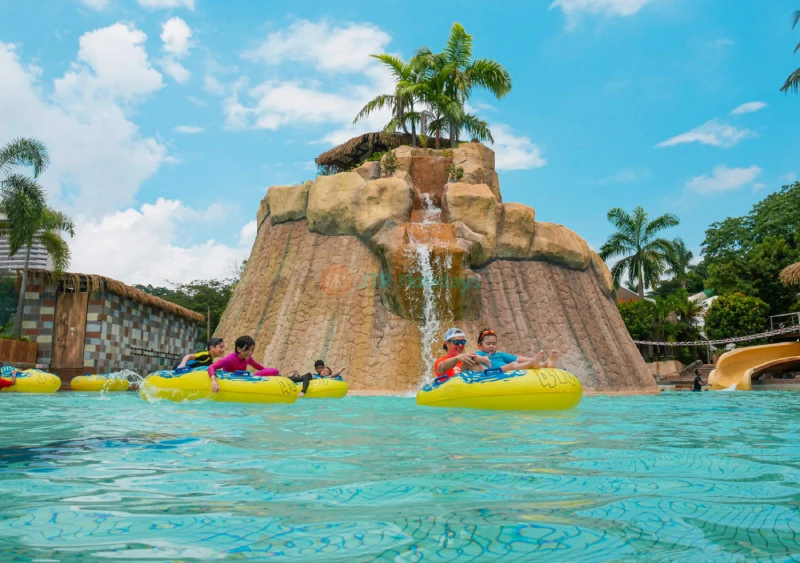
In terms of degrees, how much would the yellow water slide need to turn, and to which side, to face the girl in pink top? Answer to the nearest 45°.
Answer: approximately 45° to its left

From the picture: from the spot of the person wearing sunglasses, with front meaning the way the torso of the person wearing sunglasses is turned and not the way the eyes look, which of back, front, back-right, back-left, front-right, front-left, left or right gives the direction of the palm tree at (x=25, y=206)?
back

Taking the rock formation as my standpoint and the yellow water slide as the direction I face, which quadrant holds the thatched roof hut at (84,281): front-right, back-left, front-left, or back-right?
back-left

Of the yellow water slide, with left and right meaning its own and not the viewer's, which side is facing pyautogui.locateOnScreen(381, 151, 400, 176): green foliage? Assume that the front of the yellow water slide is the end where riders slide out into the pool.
front

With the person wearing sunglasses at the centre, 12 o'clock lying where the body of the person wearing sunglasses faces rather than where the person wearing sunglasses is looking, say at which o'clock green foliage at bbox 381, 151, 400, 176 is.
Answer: The green foliage is roughly at 7 o'clock from the person wearing sunglasses.

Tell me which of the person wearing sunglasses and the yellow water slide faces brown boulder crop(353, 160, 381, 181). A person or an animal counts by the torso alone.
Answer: the yellow water slide

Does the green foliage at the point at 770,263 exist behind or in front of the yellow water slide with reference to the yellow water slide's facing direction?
behind

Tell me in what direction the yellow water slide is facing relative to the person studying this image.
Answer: facing the viewer and to the left of the viewer

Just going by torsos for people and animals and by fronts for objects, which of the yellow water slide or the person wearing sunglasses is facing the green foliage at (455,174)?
the yellow water slide

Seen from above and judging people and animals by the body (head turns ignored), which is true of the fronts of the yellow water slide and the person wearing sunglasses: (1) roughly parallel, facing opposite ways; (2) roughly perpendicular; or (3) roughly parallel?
roughly perpendicular

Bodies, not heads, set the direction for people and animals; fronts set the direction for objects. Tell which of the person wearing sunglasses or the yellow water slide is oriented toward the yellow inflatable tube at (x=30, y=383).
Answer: the yellow water slide

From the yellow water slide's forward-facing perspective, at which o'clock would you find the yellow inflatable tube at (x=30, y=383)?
The yellow inflatable tube is roughly at 12 o'clock from the yellow water slide.

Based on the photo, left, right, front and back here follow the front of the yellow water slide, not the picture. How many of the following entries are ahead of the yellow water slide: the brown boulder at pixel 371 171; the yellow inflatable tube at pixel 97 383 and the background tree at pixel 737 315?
2

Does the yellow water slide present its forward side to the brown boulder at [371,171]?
yes

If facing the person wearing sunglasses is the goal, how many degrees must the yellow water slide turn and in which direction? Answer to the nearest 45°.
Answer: approximately 45° to its left

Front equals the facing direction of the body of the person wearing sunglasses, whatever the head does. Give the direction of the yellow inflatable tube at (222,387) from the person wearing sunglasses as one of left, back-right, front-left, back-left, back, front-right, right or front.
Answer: back-right

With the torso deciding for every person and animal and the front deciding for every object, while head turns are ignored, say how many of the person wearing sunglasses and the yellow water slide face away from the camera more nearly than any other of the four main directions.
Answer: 0

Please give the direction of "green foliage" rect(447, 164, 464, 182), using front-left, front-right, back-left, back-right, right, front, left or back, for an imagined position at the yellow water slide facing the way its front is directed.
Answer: front

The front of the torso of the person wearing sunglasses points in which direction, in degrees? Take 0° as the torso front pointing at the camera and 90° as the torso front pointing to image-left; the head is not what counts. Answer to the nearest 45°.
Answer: approximately 315°

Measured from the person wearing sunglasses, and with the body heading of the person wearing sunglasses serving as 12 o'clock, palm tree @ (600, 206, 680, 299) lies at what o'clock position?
The palm tree is roughly at 8 o'clock from the person wearing sunglasses.
